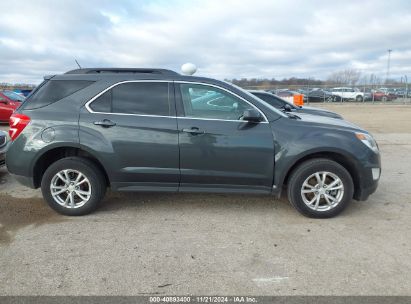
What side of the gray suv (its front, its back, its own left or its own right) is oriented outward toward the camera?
right

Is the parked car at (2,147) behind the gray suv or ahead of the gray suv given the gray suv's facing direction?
behind

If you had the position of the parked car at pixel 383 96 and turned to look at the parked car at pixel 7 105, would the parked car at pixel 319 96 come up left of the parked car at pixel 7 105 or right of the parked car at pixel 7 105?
right

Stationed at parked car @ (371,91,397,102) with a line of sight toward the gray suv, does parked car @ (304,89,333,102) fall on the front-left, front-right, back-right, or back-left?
front-right

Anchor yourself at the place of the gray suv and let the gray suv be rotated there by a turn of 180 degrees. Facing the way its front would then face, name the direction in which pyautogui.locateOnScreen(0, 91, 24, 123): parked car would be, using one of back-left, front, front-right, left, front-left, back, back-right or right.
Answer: front-right

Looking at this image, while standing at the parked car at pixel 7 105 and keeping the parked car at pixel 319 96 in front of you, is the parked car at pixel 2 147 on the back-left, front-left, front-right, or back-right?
back-right

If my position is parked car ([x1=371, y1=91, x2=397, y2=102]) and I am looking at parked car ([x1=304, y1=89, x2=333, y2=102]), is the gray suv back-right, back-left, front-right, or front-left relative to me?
front-left
